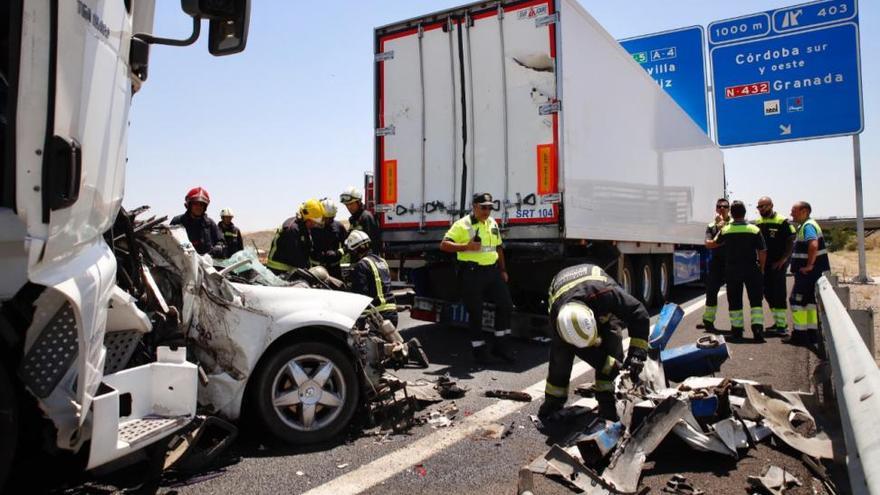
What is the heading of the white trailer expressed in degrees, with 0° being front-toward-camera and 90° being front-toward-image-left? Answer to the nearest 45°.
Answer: approximately 225°

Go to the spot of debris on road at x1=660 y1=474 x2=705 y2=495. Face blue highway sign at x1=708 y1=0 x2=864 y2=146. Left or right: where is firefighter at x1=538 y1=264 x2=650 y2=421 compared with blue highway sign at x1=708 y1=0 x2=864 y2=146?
left

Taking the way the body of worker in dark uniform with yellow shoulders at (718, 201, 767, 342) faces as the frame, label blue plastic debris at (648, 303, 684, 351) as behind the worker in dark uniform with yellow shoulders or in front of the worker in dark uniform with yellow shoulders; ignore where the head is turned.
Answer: behind

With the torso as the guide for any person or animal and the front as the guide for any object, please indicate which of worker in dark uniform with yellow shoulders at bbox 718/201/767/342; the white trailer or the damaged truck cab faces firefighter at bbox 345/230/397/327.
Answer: the damaged truck cab

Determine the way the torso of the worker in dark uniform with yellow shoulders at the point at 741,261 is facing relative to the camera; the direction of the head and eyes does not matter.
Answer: away from the camera

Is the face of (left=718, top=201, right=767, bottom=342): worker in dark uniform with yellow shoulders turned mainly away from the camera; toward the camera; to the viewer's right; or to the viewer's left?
away from the camera

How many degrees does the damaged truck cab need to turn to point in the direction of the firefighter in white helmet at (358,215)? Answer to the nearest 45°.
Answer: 0° — it already faces them

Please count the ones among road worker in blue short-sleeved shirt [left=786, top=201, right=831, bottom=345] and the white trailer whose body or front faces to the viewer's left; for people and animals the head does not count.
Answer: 1

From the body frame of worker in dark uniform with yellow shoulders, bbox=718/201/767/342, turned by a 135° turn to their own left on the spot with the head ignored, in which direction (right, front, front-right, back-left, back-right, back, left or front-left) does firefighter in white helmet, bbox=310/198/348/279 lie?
front

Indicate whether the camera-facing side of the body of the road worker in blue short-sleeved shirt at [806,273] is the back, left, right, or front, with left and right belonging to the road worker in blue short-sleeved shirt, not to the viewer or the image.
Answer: left

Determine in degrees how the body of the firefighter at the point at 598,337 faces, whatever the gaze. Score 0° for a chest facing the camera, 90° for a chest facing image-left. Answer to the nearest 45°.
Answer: approximately 0°
